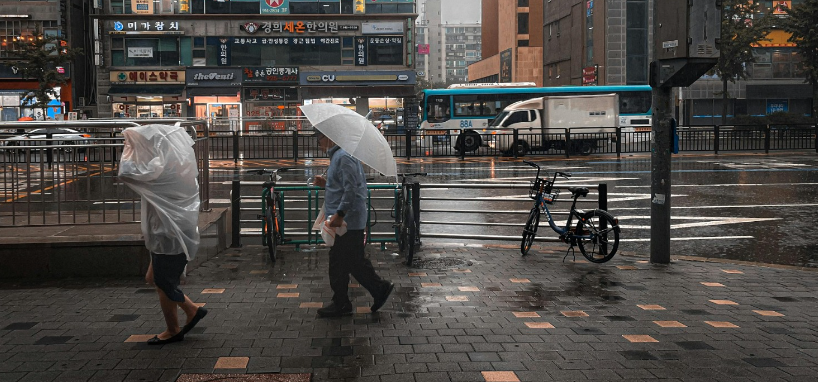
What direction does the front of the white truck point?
to the viewer's left

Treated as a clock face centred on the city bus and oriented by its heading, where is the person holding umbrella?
The person holding umbrella is roughly at 9 o'clock from the city bus.

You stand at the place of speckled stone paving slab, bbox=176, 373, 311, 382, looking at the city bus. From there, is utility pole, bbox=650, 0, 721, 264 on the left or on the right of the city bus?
right

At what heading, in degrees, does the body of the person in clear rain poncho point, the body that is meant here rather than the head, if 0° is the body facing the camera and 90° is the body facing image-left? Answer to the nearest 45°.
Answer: approximately 90°

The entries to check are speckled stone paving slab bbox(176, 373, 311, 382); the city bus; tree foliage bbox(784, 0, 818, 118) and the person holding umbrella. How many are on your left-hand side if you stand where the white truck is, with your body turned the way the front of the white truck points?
2

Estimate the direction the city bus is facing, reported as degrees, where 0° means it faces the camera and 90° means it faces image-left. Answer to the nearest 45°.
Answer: approximately 90°
